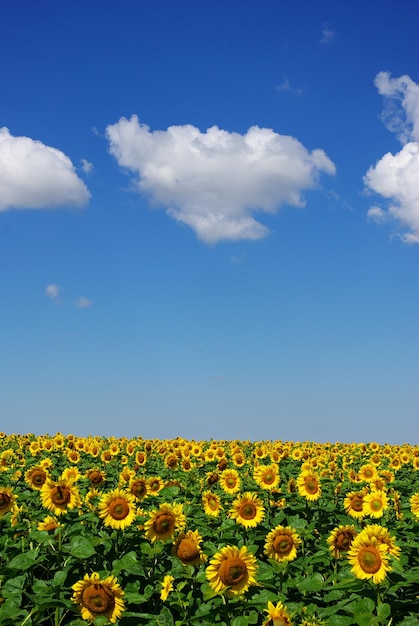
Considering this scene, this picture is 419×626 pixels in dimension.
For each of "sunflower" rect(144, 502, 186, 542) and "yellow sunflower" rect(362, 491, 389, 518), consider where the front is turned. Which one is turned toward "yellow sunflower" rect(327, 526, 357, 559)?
"yellow sunflower" rect(362, 491, 389, 518)

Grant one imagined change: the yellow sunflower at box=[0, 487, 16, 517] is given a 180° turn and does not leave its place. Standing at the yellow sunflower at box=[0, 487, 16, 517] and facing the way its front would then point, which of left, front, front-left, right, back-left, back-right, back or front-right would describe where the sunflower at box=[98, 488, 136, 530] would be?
back-right

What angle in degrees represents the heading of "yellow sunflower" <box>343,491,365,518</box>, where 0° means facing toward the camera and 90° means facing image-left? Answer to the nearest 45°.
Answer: approximately 0°

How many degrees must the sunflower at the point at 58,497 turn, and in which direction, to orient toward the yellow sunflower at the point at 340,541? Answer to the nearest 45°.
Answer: approximately 90° to its left

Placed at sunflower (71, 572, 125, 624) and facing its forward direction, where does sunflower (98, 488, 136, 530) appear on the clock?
sunflower (98, 488, 136, 530) is roughly at 6 o'clock from sunflower (71, 572, 125, 624).

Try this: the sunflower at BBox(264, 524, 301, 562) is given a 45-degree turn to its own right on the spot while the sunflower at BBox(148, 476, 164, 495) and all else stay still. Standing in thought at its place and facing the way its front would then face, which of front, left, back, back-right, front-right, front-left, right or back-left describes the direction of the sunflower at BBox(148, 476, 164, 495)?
right

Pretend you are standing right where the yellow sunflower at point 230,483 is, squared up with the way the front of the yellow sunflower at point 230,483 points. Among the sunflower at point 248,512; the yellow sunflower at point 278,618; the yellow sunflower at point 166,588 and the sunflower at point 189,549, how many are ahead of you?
4

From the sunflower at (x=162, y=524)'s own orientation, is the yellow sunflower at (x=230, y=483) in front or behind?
behind

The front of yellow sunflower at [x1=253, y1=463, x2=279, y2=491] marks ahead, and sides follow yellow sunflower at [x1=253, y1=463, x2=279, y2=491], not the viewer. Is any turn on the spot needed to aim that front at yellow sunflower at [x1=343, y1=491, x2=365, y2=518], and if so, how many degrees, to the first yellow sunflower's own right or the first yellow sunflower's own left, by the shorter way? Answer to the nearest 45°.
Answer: approximately 45° to the first yellow sunflower's own left
